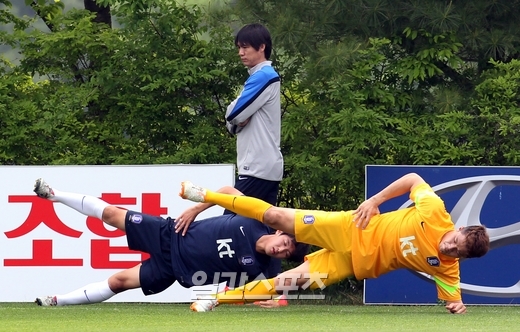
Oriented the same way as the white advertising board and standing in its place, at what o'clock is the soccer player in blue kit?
The soccer player in blue kit is roughly at 11 o'clock from the white advertising board.

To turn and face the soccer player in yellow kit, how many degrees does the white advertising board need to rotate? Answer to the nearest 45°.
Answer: approximately 45° to its left
